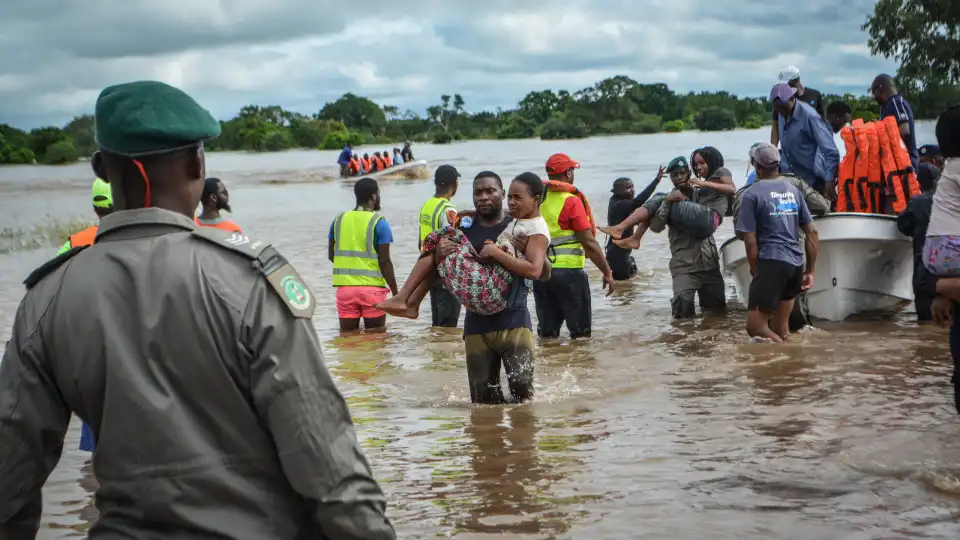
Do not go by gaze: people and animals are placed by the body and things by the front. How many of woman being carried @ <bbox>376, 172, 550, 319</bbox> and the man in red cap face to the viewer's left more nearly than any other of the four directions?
1

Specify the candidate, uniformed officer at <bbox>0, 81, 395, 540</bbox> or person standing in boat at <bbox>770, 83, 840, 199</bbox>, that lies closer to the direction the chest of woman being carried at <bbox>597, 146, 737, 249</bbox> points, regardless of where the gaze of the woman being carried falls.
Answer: the uniformed officer

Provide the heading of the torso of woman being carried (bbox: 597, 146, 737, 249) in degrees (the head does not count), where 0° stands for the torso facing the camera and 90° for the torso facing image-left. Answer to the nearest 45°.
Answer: approximately 90°

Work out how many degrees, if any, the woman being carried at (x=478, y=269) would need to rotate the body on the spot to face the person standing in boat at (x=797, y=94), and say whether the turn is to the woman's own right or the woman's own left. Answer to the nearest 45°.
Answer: approximately 135° to the woman's own right

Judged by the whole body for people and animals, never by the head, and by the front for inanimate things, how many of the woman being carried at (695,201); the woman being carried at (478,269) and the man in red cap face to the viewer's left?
2

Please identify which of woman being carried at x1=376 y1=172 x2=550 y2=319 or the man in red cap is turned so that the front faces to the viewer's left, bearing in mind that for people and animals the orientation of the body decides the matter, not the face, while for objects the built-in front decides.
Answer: the woman being carried

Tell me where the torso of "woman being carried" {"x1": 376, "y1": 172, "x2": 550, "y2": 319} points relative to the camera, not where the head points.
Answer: to the viewer's left
